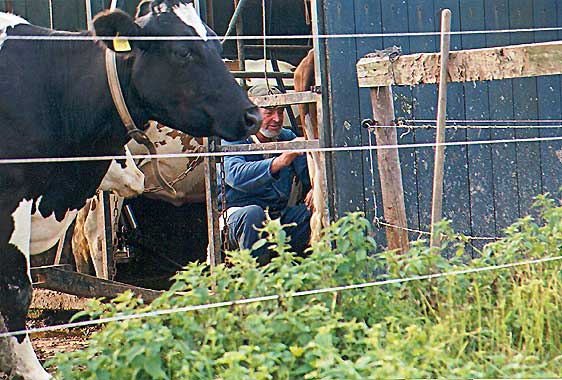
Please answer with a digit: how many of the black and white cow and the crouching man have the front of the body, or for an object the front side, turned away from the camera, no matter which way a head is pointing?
0

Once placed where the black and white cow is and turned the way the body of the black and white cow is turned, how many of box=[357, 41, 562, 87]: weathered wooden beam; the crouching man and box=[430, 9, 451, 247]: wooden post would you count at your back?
0

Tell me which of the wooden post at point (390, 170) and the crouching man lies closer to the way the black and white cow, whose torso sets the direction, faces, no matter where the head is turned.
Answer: the wooden post

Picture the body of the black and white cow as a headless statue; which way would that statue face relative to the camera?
to the viewer's right

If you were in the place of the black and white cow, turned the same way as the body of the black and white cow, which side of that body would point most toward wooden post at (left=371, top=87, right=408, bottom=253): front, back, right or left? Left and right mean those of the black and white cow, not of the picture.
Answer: front
